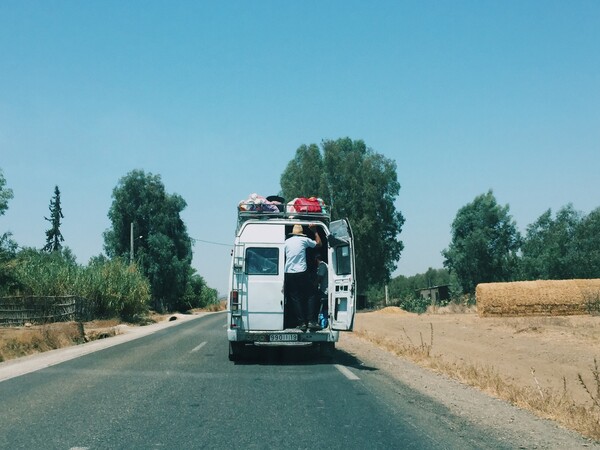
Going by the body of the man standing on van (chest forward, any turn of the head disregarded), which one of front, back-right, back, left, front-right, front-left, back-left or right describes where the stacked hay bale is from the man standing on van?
front

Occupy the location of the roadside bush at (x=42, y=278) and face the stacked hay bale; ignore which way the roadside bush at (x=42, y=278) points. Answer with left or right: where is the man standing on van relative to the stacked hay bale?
right

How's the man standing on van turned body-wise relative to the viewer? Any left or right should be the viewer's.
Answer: facing away from the viewer and to the right of the viewer

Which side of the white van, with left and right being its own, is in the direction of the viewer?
back

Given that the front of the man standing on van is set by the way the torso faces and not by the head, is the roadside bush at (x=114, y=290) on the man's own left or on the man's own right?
on the man's own left

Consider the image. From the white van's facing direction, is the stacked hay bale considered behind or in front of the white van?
in front

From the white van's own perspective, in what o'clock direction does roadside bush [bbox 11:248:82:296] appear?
The roadside bush is roughly at 11 o'clock from the white van.

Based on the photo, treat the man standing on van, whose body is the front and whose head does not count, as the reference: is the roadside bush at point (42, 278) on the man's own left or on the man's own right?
on the man's own left
